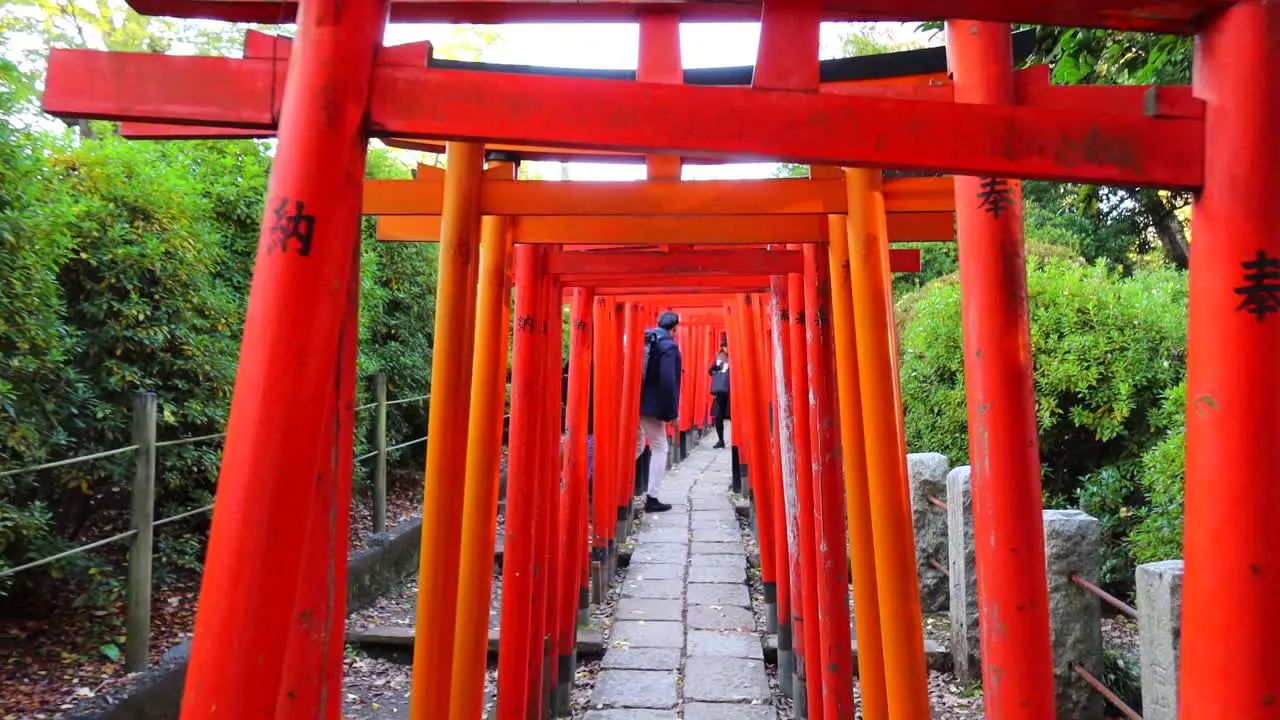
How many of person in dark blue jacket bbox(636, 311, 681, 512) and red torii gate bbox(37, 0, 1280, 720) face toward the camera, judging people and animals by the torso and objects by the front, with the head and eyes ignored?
1

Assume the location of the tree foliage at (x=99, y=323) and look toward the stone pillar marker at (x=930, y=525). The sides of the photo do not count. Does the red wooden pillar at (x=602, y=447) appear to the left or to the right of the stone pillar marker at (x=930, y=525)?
left

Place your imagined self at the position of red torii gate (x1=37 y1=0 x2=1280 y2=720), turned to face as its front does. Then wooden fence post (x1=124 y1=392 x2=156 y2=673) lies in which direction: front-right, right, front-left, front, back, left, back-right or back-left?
back-right

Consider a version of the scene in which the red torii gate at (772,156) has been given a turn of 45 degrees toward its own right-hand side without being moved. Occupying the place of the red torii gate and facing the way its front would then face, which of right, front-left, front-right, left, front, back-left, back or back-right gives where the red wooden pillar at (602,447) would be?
back-right

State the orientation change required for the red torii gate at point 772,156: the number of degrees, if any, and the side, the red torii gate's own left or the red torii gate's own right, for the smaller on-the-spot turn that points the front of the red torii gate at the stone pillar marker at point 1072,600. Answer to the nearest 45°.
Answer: approximately 135° to the red torii gate's own left

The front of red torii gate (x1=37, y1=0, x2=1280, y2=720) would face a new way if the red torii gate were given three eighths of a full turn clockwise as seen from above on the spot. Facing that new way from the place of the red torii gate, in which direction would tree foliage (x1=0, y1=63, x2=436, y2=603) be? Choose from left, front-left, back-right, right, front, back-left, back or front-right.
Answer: front

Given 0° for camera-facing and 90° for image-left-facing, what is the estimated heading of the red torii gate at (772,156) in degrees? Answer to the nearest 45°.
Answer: approximately 0°

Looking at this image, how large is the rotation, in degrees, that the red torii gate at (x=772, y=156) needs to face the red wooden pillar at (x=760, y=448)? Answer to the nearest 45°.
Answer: approximately 180°

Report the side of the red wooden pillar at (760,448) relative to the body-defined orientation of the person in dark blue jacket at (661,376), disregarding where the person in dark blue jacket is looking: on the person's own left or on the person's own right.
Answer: on the person's own right

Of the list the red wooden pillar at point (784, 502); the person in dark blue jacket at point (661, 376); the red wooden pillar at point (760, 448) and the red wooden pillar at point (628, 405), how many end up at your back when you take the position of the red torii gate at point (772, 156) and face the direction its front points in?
4
